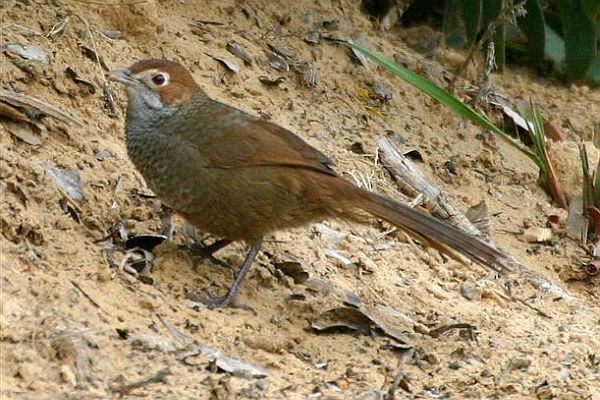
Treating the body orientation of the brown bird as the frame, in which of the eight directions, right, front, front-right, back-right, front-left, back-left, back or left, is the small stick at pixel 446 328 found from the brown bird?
back

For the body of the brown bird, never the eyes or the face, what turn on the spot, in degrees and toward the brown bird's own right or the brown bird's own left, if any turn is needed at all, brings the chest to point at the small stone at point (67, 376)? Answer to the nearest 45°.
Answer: approximately 90° to the brown bird's own left

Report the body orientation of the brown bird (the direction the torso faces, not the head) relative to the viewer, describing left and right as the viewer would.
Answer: facing to the left of the viewer

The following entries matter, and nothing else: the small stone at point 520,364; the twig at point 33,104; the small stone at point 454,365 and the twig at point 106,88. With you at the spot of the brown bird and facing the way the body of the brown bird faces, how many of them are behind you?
2

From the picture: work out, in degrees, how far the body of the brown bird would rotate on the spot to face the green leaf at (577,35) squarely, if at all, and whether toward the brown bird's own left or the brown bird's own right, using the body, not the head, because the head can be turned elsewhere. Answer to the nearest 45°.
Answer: approximately 135° to the brown bird's own right

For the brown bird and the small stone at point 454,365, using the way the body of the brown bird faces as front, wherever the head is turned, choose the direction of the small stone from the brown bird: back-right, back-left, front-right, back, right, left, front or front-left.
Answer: back

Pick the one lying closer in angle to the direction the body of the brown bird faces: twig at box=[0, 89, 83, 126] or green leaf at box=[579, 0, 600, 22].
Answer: the twig

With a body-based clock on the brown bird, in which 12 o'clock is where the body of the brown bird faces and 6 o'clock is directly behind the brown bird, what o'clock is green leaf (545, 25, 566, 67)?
The green leaf is roughly at 4 o'clock from the brown bird.

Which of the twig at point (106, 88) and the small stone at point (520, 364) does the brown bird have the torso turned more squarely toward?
the twig

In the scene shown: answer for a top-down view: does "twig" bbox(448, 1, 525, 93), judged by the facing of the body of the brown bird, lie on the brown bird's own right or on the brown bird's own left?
on the brown bird's own right
